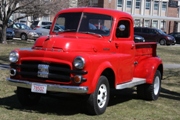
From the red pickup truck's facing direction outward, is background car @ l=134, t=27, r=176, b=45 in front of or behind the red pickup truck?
behind

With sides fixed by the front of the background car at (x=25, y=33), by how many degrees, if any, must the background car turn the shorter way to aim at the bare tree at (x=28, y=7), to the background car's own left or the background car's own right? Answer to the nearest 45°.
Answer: approximately 45° to the background car's own right

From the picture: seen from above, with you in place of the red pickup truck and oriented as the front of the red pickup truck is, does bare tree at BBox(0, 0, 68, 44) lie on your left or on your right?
on your right

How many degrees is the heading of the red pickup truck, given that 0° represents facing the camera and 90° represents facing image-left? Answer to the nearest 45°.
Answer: approximately 45°

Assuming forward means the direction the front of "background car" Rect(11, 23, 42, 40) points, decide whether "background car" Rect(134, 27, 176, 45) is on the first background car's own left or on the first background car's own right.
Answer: on the first background car's own left
